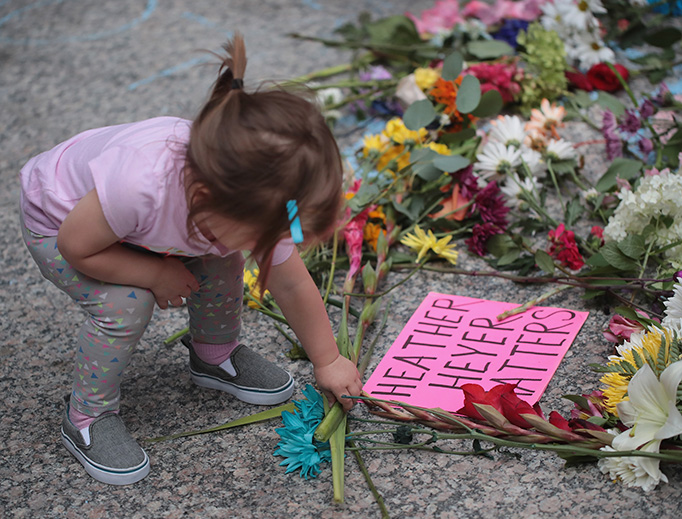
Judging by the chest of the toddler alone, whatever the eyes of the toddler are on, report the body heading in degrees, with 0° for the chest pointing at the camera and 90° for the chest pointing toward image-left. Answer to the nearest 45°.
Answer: approximately 315°

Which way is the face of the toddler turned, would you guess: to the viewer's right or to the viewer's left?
to the viewer's right

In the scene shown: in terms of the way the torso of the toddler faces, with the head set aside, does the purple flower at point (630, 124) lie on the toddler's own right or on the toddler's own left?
on the toddler's own left

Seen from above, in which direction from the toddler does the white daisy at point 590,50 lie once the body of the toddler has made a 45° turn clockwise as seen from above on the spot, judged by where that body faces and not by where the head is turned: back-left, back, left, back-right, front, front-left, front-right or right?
back-left

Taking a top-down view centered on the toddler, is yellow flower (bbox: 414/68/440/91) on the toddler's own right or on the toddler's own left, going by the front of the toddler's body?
on the toddler's own left
